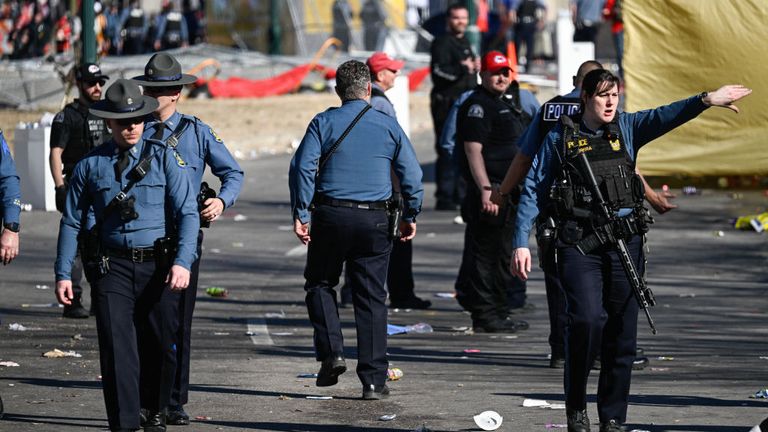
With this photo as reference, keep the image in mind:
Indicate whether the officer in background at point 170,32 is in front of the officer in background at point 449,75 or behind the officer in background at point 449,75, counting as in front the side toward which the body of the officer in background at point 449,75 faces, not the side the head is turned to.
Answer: behind

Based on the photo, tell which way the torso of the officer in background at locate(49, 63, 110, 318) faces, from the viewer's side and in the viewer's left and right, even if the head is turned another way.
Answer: facing the viewer and to the right of the viewer

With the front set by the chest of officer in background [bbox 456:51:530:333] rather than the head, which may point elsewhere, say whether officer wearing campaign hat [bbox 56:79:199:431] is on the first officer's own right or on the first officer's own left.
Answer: on the first officer's own right

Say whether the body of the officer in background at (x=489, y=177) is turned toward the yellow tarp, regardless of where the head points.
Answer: no

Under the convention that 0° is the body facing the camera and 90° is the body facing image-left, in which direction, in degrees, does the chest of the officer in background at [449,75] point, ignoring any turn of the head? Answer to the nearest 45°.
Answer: approximately 315°

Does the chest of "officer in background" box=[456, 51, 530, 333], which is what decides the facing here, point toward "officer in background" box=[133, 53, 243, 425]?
no

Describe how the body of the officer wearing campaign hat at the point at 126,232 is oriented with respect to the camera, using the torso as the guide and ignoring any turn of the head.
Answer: toward the camera

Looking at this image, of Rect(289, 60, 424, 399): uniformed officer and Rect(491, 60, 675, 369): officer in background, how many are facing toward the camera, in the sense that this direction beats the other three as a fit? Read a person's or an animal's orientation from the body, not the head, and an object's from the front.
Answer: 0

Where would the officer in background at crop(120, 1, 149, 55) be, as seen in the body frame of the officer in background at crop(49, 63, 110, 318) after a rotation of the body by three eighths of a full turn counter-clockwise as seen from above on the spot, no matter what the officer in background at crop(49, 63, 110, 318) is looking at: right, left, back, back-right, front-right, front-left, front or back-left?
front

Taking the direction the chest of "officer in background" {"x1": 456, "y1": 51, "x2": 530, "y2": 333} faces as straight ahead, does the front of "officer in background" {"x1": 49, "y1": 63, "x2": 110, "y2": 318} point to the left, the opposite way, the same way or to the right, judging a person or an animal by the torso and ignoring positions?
the same way

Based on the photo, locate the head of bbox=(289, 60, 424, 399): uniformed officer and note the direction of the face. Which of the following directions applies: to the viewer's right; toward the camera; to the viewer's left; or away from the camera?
away from the camera
